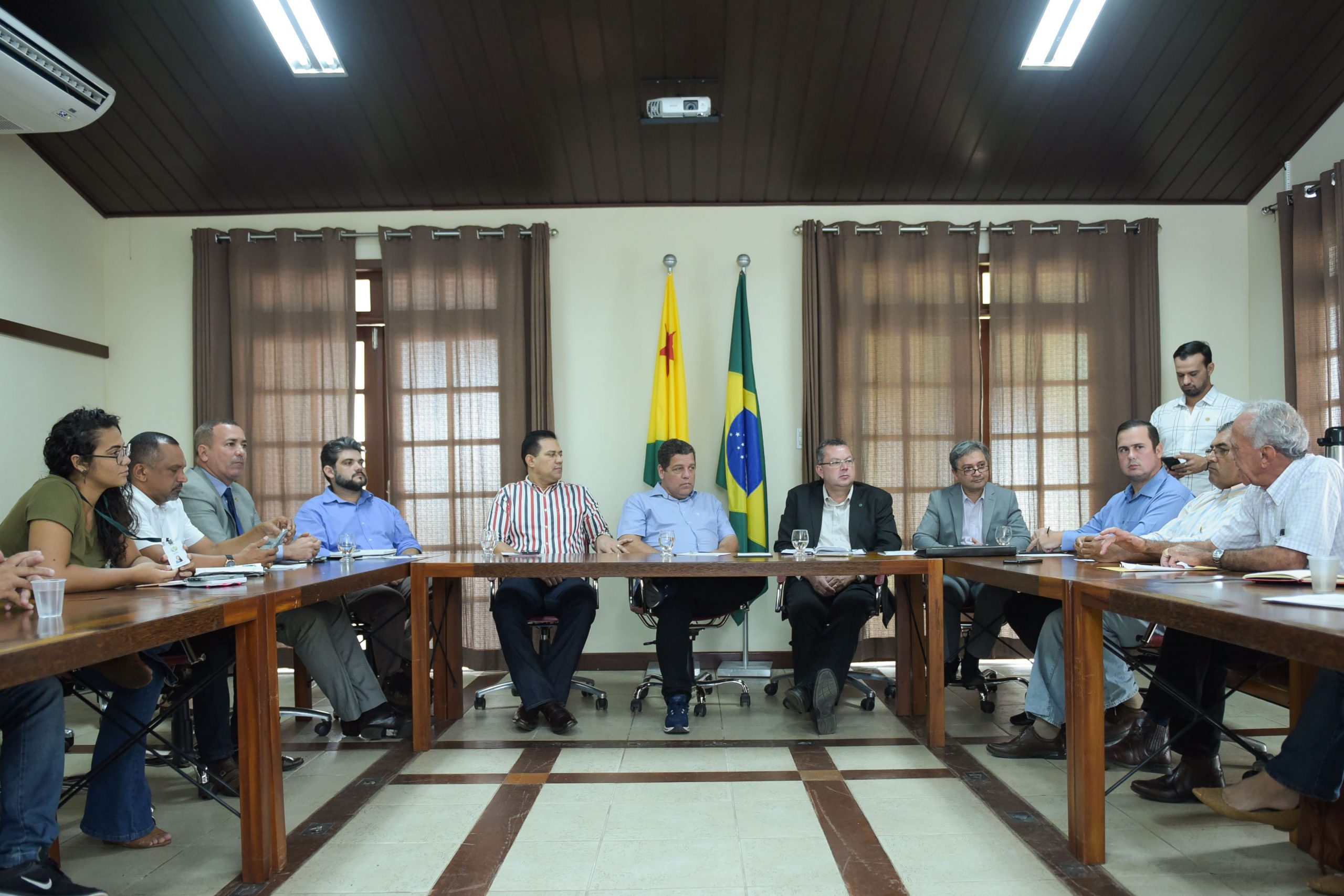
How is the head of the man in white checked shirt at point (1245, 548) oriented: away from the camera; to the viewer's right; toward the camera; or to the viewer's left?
to the viewer's left

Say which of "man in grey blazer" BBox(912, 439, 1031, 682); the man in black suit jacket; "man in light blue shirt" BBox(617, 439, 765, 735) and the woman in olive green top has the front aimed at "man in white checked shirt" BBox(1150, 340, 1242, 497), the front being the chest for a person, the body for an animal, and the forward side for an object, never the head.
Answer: the woman in olive green top

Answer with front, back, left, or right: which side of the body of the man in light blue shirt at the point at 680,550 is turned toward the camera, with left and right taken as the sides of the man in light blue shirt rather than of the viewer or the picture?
front

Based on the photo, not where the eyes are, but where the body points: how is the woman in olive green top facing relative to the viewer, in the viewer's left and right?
facing to the right of the viewer

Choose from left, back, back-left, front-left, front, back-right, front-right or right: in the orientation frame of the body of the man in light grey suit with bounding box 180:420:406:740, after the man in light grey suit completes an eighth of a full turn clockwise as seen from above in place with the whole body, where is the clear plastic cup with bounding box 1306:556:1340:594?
front-left

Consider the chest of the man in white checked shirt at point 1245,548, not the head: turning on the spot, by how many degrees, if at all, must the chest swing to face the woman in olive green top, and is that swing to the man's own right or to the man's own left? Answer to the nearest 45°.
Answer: approximately 45° to the man's own left

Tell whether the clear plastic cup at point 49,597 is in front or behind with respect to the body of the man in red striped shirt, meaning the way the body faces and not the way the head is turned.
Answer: in front

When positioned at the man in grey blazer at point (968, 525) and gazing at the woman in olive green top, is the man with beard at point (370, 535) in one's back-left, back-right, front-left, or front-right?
front-right

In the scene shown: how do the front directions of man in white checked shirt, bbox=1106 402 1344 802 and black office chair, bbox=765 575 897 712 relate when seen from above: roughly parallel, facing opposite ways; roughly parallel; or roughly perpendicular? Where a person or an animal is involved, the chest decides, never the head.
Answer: roughly perpendicular

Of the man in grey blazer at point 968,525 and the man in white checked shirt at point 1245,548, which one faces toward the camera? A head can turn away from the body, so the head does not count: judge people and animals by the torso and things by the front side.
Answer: the man in grey blazer

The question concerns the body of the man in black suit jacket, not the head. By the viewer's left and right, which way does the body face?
facing the viewer

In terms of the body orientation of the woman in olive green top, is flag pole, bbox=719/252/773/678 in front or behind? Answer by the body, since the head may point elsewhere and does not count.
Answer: in front

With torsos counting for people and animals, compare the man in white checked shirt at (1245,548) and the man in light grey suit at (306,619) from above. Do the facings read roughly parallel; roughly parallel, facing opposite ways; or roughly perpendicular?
roughly parallel, facing opposite ways

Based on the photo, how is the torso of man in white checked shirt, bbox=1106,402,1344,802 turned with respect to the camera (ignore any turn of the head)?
to the viewer's left

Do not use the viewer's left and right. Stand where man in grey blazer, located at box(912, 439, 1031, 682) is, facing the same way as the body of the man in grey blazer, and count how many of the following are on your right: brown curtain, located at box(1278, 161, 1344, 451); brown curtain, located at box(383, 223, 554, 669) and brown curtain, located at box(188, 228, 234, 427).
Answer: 2

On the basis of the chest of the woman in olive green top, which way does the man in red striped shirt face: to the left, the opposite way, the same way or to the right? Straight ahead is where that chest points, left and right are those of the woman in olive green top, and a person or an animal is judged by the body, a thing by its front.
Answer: to the right

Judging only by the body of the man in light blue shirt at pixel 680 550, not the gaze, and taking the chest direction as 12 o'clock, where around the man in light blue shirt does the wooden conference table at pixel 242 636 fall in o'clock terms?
The wooden conference table is roughly at 1 o'clock from the man in light blue shirt.
